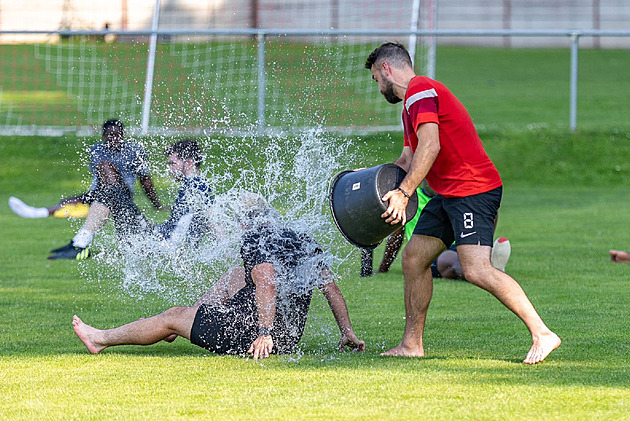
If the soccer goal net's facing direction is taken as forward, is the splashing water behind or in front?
in front

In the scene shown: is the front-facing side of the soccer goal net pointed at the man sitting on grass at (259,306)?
yes

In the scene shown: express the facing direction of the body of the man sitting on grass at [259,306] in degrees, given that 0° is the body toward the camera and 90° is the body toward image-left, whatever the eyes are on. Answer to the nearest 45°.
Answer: approximately 135°

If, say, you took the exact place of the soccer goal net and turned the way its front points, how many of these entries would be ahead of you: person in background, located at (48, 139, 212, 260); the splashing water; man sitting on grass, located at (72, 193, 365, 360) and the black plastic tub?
4

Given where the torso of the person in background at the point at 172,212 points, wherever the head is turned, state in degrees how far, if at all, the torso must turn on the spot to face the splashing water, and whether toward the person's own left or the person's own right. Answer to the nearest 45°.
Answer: approximately 90° to the person's own left

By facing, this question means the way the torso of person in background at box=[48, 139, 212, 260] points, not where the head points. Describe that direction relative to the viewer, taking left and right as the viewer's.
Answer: facing to the left of the viewer

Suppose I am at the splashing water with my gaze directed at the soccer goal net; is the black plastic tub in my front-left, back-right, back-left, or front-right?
back-right

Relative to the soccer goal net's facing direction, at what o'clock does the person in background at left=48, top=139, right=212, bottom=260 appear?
The person in background is roughly at 12 o'clock from the soccer goal net.

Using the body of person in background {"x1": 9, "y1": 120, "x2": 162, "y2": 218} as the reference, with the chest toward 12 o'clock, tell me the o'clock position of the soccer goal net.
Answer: The soccer goal net is roughly at 5 o'clock from the person in background.

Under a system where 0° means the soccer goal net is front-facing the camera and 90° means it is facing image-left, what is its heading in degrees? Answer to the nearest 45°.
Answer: approximately 0°

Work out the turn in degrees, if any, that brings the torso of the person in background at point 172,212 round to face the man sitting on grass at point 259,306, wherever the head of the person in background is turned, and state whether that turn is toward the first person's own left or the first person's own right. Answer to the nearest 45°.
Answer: approximately 90° to the first person's own left

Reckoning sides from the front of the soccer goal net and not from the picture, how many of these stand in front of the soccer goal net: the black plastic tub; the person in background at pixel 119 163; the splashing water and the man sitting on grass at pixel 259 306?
4

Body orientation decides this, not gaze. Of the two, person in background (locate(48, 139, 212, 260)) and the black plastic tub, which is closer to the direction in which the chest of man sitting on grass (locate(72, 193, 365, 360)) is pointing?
the person in background

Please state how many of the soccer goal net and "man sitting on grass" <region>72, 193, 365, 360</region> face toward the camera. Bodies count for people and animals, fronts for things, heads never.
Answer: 1
